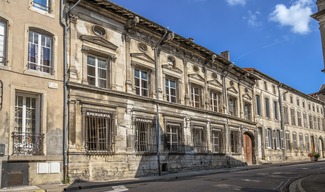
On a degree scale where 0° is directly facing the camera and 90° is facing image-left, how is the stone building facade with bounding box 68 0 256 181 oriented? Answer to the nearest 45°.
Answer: approximately 315°

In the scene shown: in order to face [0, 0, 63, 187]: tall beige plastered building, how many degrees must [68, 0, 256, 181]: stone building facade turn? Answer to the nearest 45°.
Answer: approximately 90° to its right
